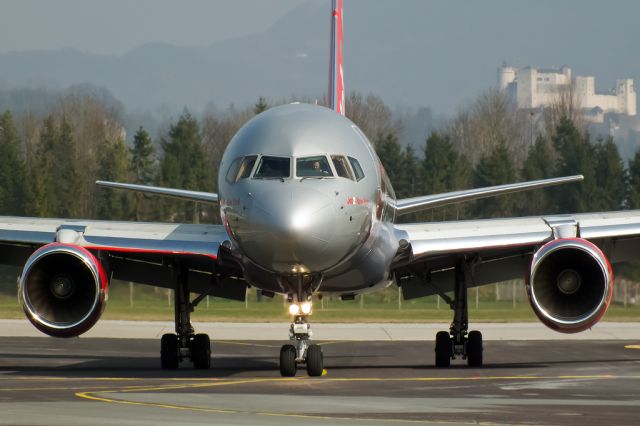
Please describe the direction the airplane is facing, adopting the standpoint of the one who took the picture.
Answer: facing the viewer
